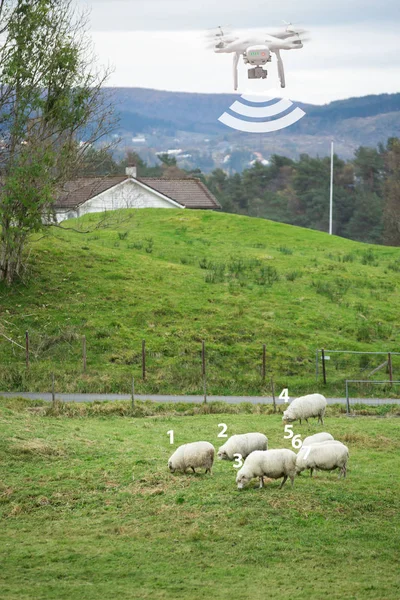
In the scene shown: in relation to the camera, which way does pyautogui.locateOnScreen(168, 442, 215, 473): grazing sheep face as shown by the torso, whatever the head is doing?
to the viewer's left

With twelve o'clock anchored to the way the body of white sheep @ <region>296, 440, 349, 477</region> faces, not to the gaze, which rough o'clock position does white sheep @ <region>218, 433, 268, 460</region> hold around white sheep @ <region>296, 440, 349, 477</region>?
white sheep @ <region>218, 433, 268, 460</region> is roughly at 1 o'clock from white sheep @ <region>296, 440, 349, 477</region>.

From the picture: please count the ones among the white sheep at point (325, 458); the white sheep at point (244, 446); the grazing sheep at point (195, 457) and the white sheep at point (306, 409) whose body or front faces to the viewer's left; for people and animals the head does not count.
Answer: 4

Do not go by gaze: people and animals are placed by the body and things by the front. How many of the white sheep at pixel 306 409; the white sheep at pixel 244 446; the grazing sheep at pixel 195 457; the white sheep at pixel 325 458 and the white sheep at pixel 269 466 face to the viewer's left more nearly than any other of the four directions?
5

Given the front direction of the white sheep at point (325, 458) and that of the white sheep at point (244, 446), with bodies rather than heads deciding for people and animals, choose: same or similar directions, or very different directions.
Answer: same or similar directions

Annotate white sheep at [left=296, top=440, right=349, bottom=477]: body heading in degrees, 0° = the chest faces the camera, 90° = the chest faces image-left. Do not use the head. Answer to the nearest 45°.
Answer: approximately 90°

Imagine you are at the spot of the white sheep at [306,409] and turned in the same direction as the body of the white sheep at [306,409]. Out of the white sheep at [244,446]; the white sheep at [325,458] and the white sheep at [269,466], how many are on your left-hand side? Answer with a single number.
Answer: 3

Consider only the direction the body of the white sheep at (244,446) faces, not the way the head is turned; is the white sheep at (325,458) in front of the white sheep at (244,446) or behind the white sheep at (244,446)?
behind

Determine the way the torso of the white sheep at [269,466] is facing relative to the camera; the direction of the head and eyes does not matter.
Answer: to the viewer's left

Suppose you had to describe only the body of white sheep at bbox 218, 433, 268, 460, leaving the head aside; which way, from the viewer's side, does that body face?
to the viewer's left

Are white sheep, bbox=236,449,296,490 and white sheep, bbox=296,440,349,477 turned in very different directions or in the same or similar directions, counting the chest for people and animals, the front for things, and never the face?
same or similar directions

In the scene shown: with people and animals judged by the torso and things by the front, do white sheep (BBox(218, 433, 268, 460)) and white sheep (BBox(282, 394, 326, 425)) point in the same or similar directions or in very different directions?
same or similar directions

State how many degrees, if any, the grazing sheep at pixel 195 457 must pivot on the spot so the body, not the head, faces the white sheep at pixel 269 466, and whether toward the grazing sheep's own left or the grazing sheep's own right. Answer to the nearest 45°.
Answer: approximately 135° to the grazing sheep's own left

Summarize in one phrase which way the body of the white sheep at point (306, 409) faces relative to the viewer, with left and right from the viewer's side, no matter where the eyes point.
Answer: facing to the left of the viewer

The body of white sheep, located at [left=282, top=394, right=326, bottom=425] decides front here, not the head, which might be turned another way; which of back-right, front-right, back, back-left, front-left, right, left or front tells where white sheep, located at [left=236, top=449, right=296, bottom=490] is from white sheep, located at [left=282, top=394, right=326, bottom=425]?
left
